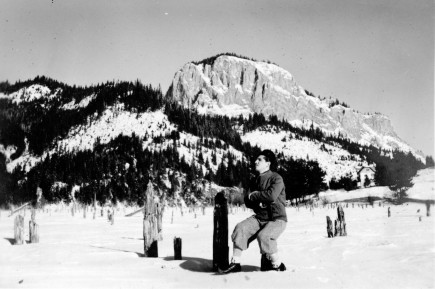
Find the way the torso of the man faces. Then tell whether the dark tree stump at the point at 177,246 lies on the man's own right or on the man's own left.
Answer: on the man's own right

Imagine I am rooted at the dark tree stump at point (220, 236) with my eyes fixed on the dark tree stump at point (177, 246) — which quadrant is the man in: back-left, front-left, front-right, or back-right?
back-right

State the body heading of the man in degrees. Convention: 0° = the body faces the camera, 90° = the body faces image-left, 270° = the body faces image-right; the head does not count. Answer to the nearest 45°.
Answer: approximately 45°

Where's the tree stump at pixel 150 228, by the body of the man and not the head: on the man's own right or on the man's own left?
on the man's own right
